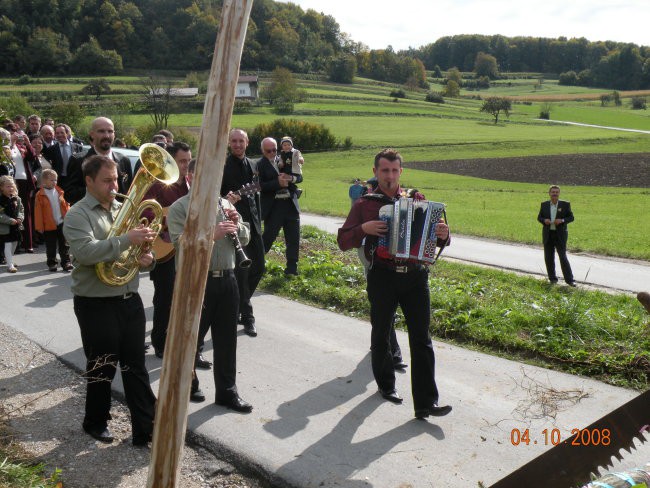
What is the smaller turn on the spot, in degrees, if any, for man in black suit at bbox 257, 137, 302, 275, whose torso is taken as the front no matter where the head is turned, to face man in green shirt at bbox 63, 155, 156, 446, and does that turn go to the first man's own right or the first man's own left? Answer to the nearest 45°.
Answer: approximately 45° to the first man's own right

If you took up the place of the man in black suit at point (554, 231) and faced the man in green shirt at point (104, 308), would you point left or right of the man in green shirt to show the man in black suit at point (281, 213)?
right

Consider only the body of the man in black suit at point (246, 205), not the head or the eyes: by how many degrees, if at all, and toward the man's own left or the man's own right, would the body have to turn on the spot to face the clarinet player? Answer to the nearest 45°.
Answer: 0° — they already face them

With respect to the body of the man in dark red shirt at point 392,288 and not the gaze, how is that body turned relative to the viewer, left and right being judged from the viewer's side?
facing the viewer and to the right of the viewer

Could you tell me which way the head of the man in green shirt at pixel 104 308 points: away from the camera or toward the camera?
toward the camera

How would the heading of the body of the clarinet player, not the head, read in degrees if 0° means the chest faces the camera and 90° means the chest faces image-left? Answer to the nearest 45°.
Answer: approximately 315°

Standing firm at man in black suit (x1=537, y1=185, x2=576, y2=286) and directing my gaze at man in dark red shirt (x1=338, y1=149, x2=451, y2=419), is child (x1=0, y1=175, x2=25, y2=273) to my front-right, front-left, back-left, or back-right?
front-right

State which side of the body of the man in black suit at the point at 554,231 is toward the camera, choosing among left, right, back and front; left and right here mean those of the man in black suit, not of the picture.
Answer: front

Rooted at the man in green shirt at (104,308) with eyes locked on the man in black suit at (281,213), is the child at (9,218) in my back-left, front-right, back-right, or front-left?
front-left

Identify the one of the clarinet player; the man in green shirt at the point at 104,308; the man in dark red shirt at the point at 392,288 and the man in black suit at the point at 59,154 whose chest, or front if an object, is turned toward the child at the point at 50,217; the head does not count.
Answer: the man in black suit

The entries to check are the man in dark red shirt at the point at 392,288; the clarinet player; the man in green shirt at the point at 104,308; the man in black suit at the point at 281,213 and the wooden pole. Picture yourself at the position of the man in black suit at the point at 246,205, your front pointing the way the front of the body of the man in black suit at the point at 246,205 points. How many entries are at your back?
1

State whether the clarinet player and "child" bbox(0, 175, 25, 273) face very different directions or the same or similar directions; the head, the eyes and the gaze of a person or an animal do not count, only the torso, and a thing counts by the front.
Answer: same or similar directions

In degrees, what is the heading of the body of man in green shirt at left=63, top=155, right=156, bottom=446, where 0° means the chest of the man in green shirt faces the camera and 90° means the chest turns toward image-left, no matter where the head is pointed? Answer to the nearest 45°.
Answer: approximately 315°

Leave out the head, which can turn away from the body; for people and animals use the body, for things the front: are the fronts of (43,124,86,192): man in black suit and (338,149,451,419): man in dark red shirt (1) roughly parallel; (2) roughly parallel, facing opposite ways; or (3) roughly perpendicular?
roughly parallel

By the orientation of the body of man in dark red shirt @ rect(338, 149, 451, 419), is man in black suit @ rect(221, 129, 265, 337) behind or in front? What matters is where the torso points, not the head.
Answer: behind

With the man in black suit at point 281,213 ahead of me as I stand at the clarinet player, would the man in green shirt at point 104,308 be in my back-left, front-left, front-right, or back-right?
back-left

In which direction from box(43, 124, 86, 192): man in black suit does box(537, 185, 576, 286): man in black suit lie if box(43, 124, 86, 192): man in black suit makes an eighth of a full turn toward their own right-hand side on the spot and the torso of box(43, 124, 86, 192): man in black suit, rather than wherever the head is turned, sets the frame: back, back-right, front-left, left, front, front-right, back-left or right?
left

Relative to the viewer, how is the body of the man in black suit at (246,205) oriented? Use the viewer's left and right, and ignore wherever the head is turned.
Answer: facing the viewer
